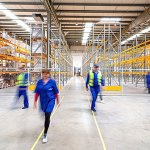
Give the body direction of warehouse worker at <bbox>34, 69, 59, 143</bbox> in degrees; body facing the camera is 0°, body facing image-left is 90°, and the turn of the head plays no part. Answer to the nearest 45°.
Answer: approximately 0°

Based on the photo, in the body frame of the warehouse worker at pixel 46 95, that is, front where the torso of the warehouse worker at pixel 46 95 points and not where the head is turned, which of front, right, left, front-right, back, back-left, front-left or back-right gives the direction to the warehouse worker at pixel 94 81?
back-left

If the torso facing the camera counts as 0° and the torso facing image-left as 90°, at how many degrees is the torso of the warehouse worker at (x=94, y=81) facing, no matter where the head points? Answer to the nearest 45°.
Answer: approximately 0°

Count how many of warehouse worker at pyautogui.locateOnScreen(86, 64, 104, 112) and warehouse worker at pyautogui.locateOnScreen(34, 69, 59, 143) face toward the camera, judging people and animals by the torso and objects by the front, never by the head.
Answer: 2

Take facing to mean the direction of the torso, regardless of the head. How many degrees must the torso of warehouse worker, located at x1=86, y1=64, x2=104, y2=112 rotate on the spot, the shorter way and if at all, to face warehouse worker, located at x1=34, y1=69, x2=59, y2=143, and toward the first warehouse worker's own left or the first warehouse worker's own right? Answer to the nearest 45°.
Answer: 0° — they already face them
